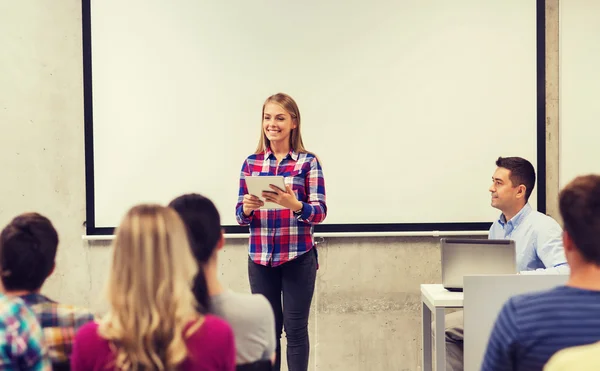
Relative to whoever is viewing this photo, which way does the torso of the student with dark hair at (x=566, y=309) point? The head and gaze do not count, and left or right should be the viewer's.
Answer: facing away from the viewer

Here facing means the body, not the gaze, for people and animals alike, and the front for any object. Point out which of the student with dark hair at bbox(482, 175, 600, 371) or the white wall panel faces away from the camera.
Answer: the student with dark hair

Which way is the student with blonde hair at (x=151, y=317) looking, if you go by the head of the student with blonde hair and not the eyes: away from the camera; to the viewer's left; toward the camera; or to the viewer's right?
away from the camera

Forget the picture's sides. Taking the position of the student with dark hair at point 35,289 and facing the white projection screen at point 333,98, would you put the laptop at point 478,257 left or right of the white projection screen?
right

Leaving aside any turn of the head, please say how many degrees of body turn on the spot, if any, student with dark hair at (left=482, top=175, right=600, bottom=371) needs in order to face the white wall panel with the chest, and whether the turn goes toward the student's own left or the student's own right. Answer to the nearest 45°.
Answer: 0° — they already face it

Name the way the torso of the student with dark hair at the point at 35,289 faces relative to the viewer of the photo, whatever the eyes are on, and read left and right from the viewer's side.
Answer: facing away from the viewer

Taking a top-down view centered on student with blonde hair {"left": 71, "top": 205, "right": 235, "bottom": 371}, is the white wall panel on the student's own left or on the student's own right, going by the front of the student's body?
on the student's own right

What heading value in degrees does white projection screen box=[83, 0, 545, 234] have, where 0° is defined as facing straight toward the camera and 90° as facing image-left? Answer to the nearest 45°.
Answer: approximately 0°

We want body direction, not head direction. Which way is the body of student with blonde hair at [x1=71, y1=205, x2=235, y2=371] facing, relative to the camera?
away from the camera

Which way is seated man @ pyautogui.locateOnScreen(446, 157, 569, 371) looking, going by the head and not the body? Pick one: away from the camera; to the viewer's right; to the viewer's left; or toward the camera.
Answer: to the viewer's left

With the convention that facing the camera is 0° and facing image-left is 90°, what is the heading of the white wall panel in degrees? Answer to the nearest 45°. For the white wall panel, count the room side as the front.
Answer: approximately 0°
